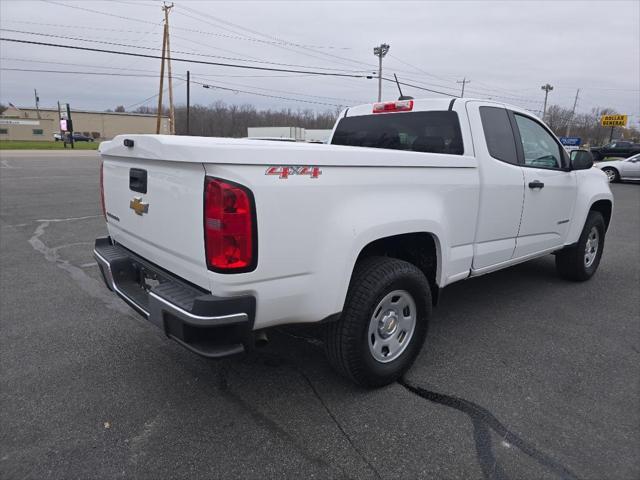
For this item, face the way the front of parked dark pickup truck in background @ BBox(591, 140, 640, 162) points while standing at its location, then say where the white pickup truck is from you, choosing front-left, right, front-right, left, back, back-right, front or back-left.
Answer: left

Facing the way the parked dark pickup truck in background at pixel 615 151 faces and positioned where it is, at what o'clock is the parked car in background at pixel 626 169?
the parked car in background at pixel 626 169 is roughly at 9 o'clock from the parked dark pickup truck in background at pixel 615 151.

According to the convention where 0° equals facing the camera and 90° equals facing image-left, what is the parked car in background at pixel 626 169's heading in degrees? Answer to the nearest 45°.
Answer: approximately 90°

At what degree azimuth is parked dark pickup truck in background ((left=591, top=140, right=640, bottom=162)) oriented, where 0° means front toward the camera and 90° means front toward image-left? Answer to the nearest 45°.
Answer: approximately 90°

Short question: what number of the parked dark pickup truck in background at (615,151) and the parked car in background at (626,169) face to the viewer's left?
2

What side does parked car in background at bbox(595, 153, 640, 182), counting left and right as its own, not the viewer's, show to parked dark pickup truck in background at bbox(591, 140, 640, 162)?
right

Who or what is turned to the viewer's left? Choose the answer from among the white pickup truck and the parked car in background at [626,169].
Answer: the parked car in background

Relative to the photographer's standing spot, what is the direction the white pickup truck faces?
facing away from the viewer and to the right of the viewer

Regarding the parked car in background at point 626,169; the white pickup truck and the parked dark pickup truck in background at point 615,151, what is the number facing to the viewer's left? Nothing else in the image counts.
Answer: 2

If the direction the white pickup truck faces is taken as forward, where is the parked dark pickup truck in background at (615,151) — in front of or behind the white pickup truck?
in front

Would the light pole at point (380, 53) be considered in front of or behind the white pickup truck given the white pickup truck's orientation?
in front

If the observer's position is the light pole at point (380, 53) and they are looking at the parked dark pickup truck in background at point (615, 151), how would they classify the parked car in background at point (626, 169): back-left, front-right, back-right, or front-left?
front-right

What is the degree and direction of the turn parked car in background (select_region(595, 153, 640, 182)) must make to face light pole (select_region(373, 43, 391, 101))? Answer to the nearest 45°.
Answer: approximately 45° to its right

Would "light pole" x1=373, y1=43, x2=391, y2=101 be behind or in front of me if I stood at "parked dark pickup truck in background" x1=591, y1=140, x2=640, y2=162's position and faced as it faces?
in front
